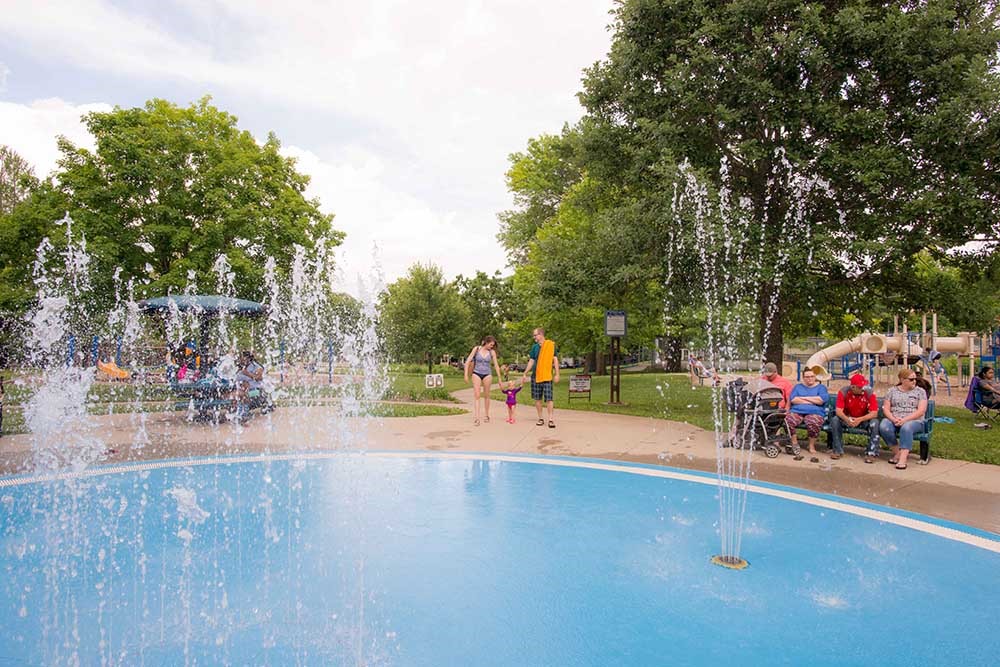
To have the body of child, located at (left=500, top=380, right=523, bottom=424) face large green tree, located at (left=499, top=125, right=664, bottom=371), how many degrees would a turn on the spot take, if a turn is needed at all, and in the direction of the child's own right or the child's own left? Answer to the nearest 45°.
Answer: approximately 180°

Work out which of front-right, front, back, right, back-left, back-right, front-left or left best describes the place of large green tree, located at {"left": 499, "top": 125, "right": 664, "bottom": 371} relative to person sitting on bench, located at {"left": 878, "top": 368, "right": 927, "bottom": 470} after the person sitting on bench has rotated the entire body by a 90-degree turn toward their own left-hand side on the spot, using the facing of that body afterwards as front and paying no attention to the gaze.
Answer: back

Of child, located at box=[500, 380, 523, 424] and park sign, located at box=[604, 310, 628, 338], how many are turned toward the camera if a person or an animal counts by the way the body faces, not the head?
2

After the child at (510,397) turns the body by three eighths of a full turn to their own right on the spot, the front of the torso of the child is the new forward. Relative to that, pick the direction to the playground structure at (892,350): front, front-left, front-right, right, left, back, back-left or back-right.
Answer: right

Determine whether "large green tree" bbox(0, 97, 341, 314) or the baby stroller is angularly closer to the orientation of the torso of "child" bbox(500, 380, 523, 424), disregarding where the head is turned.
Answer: the baby stroller

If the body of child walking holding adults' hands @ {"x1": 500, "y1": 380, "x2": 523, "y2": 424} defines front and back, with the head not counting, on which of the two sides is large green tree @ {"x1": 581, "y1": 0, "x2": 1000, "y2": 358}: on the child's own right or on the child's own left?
on the child's own left

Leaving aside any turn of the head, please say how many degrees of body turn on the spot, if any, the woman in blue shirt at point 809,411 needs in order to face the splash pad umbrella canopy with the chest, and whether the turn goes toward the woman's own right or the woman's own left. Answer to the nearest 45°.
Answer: approximately 90° to the woman's own right

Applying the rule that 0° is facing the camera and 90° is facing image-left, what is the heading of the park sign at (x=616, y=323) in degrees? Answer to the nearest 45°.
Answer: approximately 0°

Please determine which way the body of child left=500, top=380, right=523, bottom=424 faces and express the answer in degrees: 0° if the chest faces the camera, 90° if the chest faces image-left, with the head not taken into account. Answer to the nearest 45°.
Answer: approximately 0°
